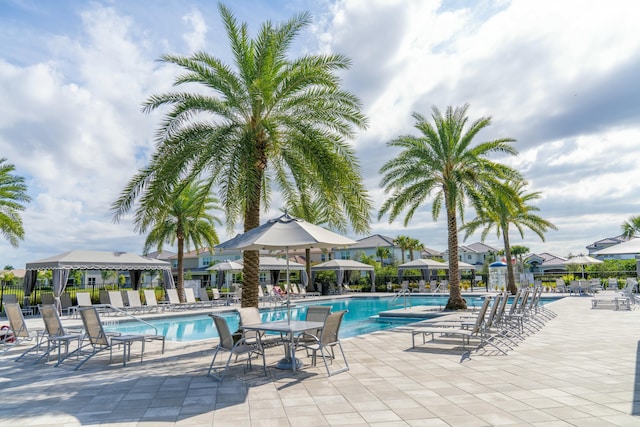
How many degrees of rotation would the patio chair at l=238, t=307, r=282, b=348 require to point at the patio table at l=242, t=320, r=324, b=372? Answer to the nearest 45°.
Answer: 0° — it already faces it

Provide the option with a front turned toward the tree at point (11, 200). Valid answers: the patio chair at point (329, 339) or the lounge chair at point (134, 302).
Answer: the patio chair

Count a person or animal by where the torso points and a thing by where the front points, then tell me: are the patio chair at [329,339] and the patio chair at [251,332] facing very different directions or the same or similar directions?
very different directions

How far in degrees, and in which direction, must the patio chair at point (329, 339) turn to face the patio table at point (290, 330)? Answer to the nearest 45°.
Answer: approximately 45° to its left

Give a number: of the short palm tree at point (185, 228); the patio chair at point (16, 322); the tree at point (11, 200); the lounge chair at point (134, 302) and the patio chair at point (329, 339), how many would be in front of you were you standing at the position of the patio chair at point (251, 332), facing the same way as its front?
1

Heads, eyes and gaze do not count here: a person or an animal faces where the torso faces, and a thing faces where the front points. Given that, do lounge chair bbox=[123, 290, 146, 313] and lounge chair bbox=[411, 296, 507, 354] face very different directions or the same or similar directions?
very different directions

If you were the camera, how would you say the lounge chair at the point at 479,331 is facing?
facing to the left of the viewer

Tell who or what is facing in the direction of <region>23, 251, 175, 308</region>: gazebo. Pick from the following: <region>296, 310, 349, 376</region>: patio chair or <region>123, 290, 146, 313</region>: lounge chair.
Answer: the patio chair

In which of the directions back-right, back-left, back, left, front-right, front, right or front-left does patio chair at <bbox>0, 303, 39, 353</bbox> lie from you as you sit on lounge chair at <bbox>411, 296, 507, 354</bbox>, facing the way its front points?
front

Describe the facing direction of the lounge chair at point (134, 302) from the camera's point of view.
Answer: facing the viewer and to the right of the viewer

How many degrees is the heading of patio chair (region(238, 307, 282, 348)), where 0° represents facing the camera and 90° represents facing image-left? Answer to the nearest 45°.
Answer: approximately 315°

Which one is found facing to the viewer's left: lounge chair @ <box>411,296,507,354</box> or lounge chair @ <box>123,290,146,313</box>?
lounge chair @ <box>411,296,507,354</box>

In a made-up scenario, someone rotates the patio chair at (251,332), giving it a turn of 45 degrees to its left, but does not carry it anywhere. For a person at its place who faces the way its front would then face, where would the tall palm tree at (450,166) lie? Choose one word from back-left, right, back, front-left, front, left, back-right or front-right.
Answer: front-left

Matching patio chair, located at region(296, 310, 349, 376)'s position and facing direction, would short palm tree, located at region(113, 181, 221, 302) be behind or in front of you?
in front

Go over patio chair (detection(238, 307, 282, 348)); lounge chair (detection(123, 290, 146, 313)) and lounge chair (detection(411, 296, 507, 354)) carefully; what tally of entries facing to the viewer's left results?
1
